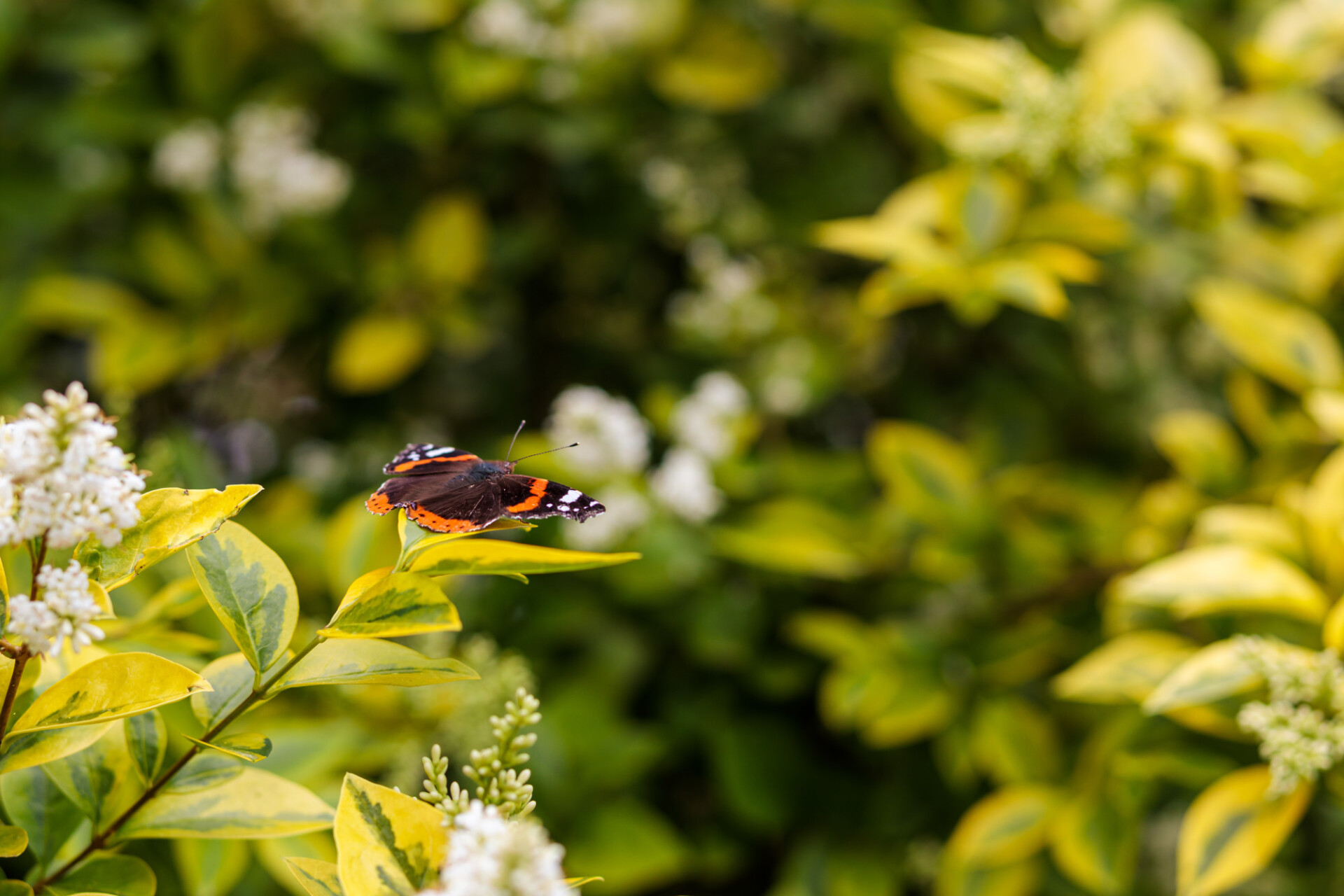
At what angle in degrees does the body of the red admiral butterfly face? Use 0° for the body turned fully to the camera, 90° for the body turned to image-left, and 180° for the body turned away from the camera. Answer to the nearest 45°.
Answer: approximately 225°

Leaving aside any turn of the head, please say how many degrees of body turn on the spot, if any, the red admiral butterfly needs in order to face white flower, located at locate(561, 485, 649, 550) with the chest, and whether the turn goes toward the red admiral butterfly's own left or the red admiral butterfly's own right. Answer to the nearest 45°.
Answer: approximately 45° to the red admiral butterfly's own left
